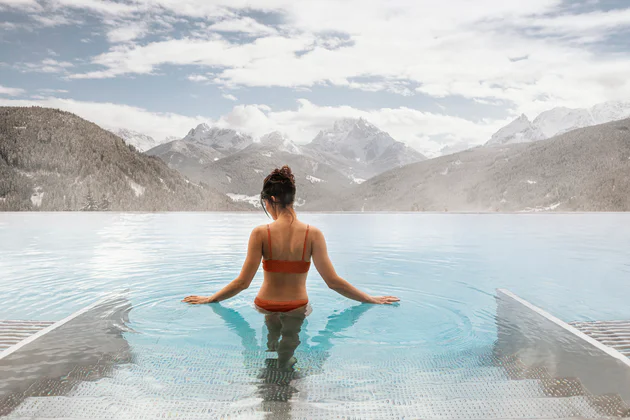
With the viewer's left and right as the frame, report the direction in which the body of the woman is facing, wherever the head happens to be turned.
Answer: facing away from the viewer

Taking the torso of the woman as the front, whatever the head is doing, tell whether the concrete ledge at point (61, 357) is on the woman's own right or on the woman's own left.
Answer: on the woman's own left
